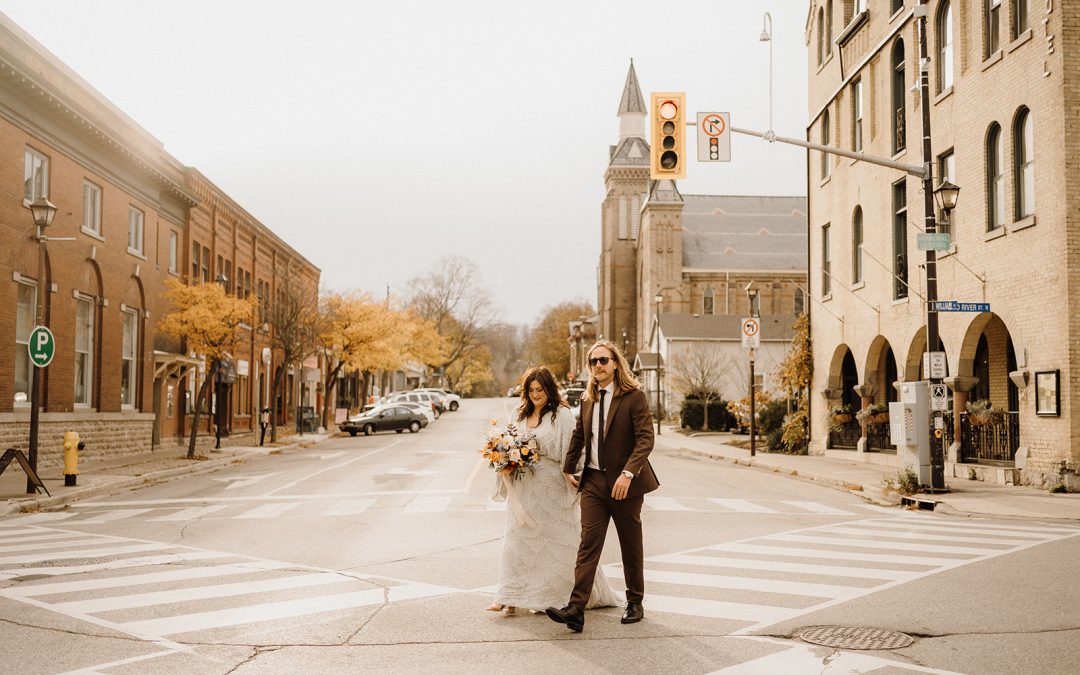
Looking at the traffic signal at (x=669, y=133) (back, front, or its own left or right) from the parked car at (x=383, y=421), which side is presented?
back

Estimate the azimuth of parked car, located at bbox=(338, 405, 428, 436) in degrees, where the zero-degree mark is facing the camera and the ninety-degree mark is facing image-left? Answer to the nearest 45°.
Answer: approximately 45°

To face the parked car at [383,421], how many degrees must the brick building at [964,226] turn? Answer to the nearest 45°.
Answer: approximately 90° to its right

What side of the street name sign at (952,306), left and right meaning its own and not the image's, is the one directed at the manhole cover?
front

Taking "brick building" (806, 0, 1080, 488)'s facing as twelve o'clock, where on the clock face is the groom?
The groom is roughly at 11 o'clock from the brick building.

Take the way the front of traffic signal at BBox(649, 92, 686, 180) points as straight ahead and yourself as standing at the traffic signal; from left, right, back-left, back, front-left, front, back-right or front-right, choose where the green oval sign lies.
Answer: right

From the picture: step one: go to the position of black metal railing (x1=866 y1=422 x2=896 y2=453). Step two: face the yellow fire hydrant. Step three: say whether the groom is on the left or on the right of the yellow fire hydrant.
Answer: left

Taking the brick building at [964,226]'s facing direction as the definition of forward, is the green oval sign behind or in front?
in front

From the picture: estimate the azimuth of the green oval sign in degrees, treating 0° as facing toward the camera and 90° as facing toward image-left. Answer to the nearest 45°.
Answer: approximately 0°

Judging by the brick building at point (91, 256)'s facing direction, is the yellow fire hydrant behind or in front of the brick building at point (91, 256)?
in front
